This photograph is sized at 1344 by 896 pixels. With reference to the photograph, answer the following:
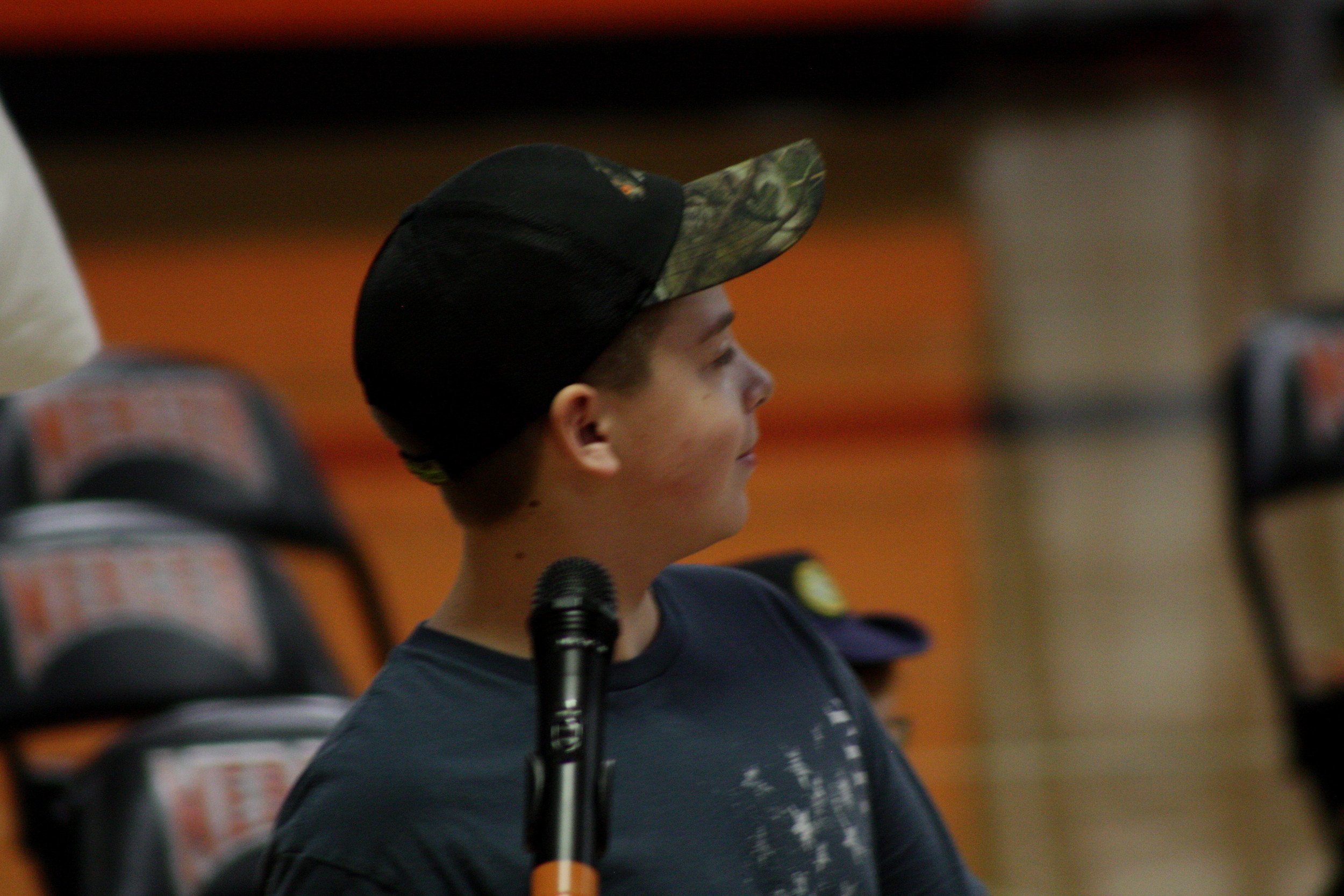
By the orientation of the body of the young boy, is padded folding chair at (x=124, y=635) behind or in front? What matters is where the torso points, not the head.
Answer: behind

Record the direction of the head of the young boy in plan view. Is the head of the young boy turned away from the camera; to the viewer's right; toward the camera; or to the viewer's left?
to the viewer's right

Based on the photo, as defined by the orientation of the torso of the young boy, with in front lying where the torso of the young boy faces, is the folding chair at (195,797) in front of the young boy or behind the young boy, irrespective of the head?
behind

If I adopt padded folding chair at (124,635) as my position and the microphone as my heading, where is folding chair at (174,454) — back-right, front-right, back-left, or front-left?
back-left

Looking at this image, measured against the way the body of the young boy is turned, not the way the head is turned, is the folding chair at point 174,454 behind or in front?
behind

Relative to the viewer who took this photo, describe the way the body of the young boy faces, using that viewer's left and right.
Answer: facing the viewer and to the right of the viewer
